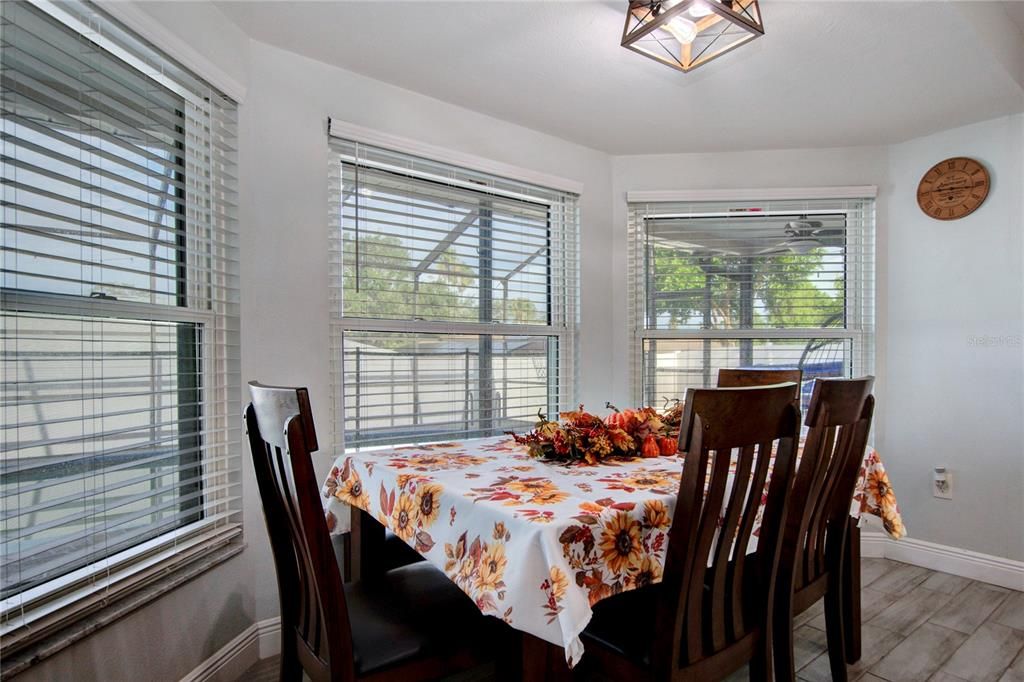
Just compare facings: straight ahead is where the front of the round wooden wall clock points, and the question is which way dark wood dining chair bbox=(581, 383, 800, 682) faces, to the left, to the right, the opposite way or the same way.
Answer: to the right

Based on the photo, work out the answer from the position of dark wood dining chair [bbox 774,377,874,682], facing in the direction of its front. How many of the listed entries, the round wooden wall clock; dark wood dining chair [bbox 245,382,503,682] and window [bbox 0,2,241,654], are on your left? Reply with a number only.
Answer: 2

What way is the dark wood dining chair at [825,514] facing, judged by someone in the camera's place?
facing away from the viewer and to the left of the viewer

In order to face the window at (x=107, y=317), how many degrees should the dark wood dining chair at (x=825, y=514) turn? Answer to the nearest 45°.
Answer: approximately 90° to its left

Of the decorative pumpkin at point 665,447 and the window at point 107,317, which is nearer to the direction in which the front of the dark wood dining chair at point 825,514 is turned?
the decorative pumpkin

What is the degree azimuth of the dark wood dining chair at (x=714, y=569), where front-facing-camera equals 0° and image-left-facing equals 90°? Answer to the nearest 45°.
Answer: approximately 135°

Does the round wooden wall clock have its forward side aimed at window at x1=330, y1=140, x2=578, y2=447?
yes

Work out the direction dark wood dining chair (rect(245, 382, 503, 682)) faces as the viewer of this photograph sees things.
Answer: facing away from the viewer and to the right of the viewer

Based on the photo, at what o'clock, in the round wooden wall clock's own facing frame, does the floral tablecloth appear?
The floral tablecloth is roughly at 11 o'clock from the round wooden wall clock.

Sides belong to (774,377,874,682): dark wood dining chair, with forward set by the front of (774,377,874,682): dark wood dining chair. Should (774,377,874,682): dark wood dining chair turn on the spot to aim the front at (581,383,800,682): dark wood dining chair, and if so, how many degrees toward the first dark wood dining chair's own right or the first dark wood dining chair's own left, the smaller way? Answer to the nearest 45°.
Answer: approximately 90° to the first dark wood dining chair's own left
